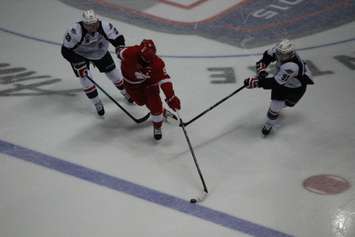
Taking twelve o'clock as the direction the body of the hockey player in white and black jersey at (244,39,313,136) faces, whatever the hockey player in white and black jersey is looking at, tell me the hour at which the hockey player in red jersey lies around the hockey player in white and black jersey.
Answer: The hockey player in red jersey is roughly at 1 o'clock from the hockey player in white and black jersey.

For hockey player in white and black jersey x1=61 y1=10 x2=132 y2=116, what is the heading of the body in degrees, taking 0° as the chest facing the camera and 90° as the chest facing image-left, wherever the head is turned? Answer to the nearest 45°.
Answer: approximately 0°

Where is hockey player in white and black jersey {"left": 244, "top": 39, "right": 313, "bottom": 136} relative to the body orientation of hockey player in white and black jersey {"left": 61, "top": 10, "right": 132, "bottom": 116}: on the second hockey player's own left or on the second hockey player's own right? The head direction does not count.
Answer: on the second hockey player's own left

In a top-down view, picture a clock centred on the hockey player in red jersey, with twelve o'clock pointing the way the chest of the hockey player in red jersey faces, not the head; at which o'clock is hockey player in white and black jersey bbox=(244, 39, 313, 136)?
The hockey player in white and black jersey is roughly at 9 o'clock from the hockey player in red jersey.

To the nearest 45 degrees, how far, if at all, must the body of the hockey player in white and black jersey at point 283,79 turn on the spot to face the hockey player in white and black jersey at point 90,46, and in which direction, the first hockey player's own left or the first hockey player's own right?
approximately 45° to the first hockey player's own right

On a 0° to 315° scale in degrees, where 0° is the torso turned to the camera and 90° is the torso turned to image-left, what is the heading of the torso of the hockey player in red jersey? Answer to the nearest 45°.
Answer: approximately 0°

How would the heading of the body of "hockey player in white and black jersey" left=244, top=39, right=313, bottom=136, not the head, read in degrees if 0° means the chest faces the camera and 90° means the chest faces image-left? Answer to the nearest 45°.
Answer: approximately 45°

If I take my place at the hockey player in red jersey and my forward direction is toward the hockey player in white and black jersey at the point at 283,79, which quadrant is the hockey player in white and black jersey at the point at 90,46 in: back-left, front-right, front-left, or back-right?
back-left

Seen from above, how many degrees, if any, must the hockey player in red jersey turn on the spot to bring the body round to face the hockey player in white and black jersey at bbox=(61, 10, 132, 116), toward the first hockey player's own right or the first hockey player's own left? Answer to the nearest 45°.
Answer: approximately 135° to the first hockey player's own right

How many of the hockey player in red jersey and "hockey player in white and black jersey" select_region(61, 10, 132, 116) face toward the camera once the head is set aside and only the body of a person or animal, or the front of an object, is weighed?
2
